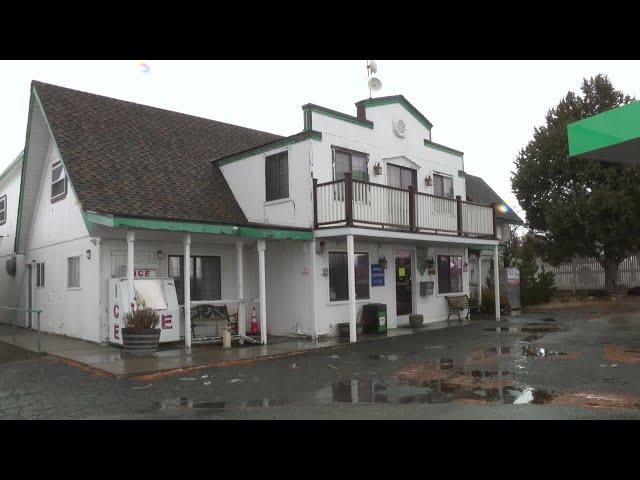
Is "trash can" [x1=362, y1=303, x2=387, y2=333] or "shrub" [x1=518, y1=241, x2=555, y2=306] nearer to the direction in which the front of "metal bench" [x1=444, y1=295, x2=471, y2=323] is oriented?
the trash can

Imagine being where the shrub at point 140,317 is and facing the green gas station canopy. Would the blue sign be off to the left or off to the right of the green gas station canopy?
left

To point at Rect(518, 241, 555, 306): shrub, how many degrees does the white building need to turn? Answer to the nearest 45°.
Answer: approximately 90° to its left

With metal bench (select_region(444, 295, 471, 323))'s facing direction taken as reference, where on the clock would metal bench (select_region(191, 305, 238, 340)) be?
metal bench (select_region(191, 305, 238, 340)) is roughly at 3 o'clock from metal bench (select_region(444, 295, 471, 323)).

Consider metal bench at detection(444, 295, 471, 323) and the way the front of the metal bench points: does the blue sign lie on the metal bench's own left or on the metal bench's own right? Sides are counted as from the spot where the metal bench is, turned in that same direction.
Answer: on the metal bench's own right

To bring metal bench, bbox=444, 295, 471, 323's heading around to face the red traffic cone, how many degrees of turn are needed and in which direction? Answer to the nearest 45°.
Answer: approximately 90° to its right

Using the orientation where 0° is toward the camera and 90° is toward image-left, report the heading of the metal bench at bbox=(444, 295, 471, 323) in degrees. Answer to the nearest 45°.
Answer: approximately 315°

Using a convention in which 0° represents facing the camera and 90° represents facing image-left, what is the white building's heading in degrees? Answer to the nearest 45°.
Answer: approximately 315°
